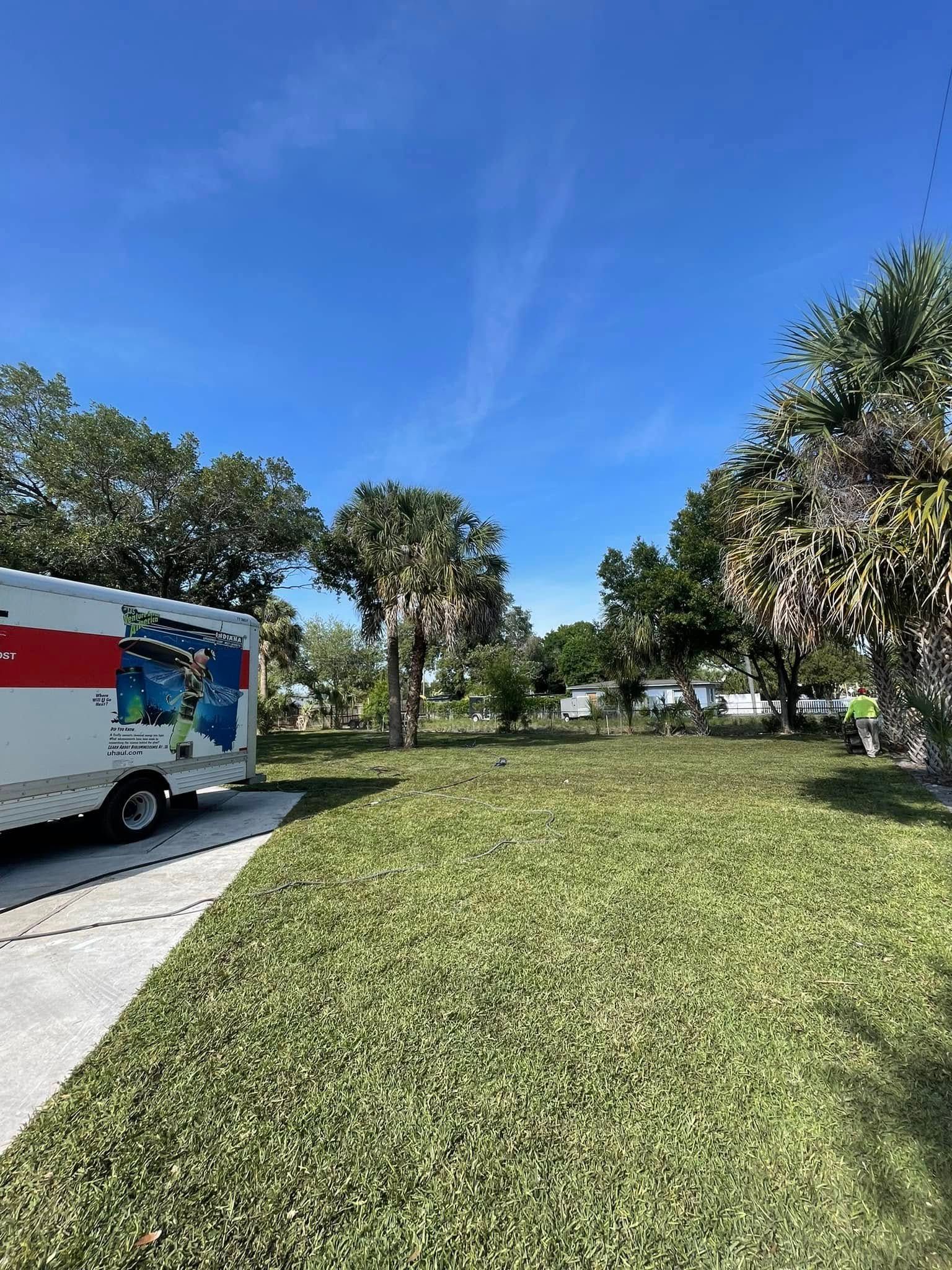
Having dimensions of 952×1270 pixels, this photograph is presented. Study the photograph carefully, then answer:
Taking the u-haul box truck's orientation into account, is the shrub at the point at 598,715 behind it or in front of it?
behind

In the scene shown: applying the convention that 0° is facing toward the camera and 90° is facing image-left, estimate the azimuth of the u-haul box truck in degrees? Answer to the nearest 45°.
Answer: approximately 45°

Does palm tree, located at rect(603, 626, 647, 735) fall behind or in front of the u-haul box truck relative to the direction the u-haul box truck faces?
behind

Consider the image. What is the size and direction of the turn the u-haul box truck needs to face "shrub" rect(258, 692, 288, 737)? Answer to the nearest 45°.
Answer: approximately 135° to its right

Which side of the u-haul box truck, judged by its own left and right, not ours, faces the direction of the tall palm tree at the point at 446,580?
back

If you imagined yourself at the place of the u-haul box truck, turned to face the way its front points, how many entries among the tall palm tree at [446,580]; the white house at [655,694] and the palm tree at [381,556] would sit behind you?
3

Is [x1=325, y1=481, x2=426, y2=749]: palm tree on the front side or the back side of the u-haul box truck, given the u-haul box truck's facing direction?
on the back side

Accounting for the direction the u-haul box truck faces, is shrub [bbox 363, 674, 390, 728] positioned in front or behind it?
behind

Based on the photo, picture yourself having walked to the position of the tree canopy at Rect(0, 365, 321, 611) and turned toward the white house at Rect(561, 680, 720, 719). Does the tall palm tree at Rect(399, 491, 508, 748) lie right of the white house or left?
right

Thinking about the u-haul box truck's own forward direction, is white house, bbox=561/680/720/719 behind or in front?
behind

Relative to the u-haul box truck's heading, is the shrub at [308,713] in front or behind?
behind
